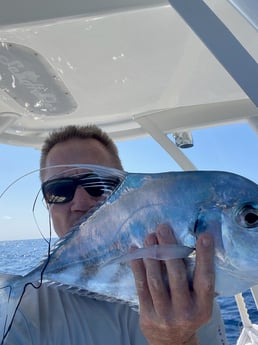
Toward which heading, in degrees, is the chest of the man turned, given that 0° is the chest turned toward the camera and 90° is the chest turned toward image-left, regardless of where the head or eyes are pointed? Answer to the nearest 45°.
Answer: approximately 0°
